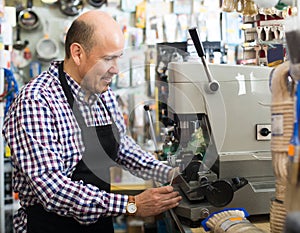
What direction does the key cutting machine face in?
to the viewer's left

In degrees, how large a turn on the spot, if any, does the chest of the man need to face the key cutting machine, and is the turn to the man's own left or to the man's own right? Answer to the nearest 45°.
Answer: approximately 45° to the man's own left

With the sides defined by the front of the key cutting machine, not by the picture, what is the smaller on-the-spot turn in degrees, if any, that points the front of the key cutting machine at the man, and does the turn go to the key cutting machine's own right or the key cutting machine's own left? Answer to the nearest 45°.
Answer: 0° — it already faces them

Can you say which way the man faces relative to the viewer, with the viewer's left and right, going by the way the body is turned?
facing the viewer and to the right of the viewer

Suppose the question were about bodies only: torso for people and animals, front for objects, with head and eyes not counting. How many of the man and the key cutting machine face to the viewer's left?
1
